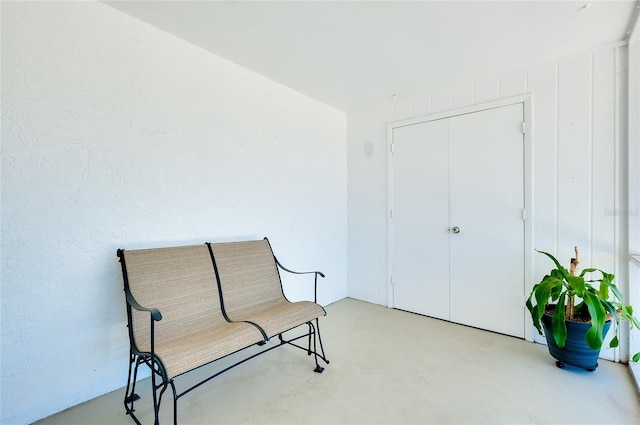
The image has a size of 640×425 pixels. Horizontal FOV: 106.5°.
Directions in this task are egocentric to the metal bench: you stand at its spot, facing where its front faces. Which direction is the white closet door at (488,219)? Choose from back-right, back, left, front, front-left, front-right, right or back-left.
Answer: front-left

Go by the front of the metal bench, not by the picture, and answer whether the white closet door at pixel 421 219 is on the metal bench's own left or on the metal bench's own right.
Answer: on the metal bench's own left

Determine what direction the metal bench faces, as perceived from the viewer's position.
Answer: facing the viewer and to the right of the viewer

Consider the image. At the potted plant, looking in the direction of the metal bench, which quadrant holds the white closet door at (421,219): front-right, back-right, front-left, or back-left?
front-right

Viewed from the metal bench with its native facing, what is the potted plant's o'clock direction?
The potted plant is roughly at 11 o'clock from the metal bench.
